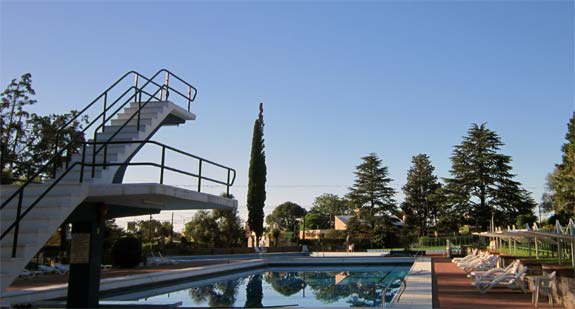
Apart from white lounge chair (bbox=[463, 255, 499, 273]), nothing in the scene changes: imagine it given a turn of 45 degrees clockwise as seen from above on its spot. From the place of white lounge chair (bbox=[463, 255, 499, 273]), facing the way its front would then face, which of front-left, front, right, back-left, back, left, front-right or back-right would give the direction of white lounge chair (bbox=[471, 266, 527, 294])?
back-left

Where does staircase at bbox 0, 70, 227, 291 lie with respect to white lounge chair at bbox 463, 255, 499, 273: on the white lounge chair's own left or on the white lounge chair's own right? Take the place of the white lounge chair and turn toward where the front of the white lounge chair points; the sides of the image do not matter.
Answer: on the white lounge chair's own left

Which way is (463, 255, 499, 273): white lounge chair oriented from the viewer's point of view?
to the viewer's left

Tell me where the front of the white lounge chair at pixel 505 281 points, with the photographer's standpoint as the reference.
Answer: facing to the left of the viewer

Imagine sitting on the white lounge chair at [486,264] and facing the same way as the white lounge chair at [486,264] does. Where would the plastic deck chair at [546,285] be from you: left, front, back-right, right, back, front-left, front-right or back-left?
left

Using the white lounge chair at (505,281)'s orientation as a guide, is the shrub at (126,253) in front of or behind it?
in front
